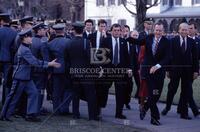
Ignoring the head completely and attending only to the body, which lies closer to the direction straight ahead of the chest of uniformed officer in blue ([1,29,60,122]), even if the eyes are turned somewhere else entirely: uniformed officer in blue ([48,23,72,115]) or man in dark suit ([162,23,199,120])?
the man in dark suit

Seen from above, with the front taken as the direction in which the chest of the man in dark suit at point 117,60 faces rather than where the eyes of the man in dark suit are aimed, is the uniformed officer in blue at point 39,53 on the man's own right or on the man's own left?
on the man's own right

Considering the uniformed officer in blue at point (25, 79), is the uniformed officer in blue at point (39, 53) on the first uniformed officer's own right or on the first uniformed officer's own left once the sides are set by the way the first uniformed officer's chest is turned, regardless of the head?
on the first uniformed officer's own left

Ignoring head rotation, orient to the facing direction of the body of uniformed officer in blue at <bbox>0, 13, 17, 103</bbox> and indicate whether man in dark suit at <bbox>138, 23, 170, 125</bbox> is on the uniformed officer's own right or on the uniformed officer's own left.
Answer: on the uniformed officer's own right

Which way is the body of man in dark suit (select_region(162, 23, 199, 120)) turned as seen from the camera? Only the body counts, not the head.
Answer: toward the camera

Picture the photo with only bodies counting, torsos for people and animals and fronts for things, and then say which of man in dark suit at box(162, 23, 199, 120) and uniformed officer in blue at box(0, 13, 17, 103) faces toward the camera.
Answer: the man in dark suit

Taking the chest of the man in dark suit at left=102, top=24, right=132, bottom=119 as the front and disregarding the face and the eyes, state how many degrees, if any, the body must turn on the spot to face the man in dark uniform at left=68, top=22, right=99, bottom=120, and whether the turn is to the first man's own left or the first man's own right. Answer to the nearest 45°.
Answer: approximately 45° to the first man's own right

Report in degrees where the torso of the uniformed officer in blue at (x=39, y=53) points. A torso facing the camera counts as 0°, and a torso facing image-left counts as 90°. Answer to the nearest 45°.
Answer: approximately 225°

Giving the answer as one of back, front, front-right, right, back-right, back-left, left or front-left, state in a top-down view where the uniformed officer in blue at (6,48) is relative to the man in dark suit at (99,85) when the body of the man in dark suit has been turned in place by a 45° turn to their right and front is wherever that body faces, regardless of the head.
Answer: front-right

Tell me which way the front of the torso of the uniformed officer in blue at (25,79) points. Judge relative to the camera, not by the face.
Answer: to the viewer's right

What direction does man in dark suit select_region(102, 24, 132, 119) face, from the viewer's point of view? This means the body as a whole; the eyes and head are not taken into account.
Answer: toward the camera

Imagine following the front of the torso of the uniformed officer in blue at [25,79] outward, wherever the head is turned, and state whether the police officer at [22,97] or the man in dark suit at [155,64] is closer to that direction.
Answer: the man in dark suit

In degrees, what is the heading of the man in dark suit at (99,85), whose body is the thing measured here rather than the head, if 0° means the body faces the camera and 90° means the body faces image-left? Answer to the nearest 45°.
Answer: approximately 0°

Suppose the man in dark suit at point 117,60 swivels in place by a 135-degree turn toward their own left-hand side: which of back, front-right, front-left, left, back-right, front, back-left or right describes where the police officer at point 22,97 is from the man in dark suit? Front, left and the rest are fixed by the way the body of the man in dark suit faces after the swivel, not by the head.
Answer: back-left
